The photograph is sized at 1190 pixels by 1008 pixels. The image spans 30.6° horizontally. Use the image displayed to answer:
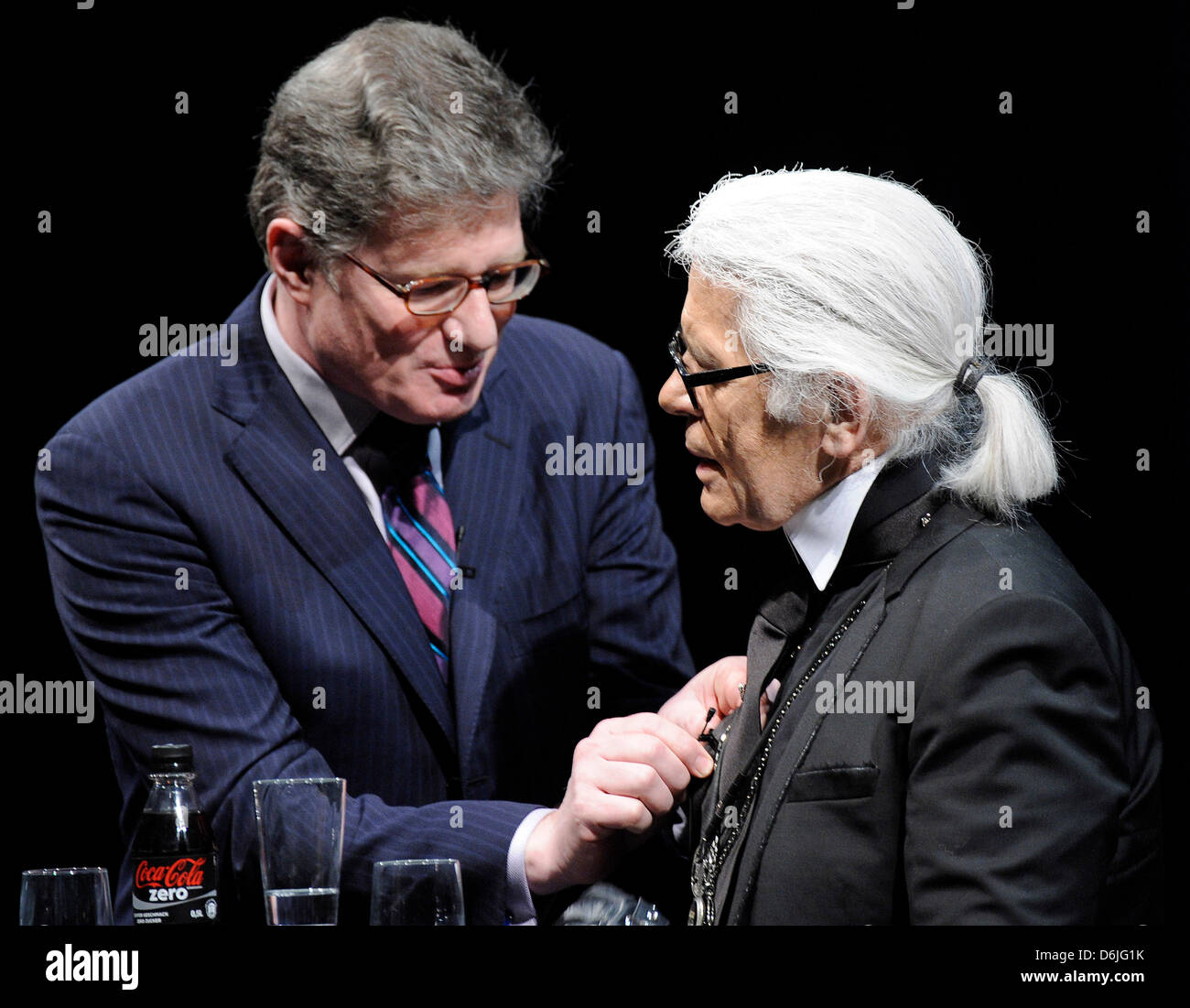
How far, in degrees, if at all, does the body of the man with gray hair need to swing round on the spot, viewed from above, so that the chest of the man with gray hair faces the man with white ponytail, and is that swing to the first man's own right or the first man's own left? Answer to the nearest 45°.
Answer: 0° — they already face them

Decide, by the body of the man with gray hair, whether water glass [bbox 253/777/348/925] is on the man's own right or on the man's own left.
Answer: on the man's own right

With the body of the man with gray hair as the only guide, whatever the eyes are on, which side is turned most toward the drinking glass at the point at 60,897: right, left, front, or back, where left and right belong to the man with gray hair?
right

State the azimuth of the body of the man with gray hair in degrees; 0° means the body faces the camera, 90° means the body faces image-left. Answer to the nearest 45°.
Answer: approximately 315°

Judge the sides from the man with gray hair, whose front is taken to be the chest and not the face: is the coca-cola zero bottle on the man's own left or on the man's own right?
on the man's own right

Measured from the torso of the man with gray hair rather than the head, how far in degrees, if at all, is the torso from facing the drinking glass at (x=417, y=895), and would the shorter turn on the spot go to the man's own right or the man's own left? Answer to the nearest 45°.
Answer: approximately 45° to the man's own right

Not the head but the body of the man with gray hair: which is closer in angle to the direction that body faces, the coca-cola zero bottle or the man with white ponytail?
the man with white ponytail
